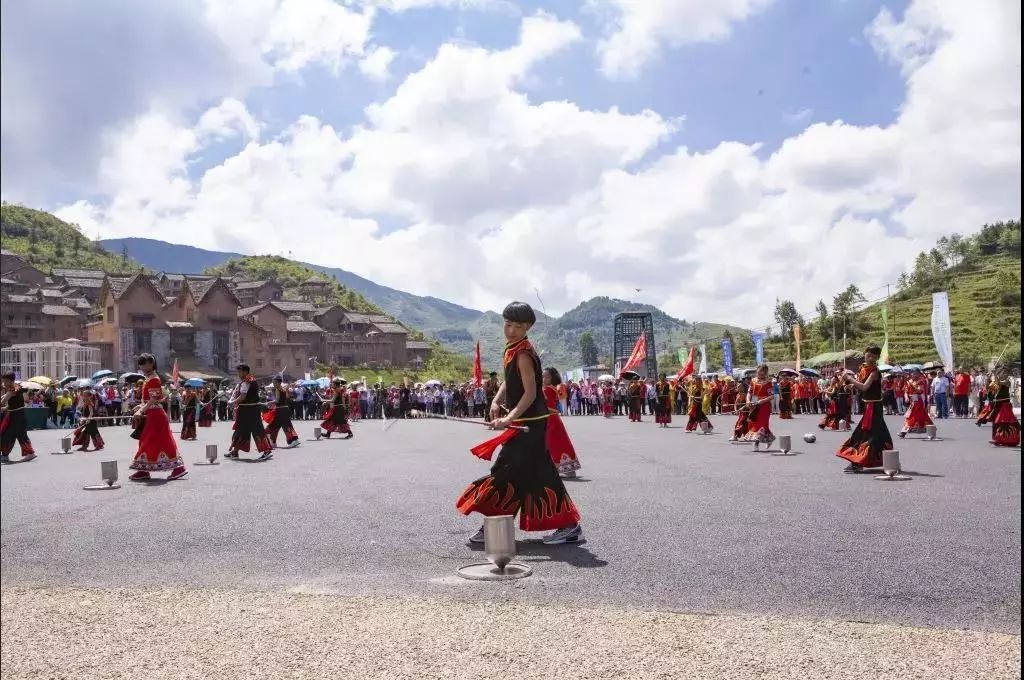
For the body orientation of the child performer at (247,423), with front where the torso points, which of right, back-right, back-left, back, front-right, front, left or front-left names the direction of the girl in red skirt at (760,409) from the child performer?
back

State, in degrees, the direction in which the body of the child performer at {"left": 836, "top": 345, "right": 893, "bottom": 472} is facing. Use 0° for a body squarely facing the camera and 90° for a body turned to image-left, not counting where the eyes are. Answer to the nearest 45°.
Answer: approximately 90°

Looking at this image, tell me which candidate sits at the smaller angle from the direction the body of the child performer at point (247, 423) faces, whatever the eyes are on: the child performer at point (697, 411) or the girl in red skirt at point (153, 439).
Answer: the girl in red skirt

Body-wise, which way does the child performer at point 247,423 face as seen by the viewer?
to the viewer's left

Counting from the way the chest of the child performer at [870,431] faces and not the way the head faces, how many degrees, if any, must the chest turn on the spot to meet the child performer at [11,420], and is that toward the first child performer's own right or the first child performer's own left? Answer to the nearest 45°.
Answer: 0° — they already face them

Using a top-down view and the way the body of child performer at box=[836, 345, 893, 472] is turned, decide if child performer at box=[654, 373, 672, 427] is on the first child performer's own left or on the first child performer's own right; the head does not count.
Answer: on the first child performer's own right

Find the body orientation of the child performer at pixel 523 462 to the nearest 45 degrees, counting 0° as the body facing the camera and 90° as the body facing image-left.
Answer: approximately 90°

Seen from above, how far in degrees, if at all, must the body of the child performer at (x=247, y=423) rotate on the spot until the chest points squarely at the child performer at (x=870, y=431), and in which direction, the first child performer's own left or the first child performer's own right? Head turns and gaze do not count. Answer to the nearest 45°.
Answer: approximately 135° to the first child performer's own left

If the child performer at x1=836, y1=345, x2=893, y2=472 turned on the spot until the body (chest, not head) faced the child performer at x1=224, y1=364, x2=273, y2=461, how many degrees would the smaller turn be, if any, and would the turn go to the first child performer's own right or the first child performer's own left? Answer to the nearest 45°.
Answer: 0° — they already face them
